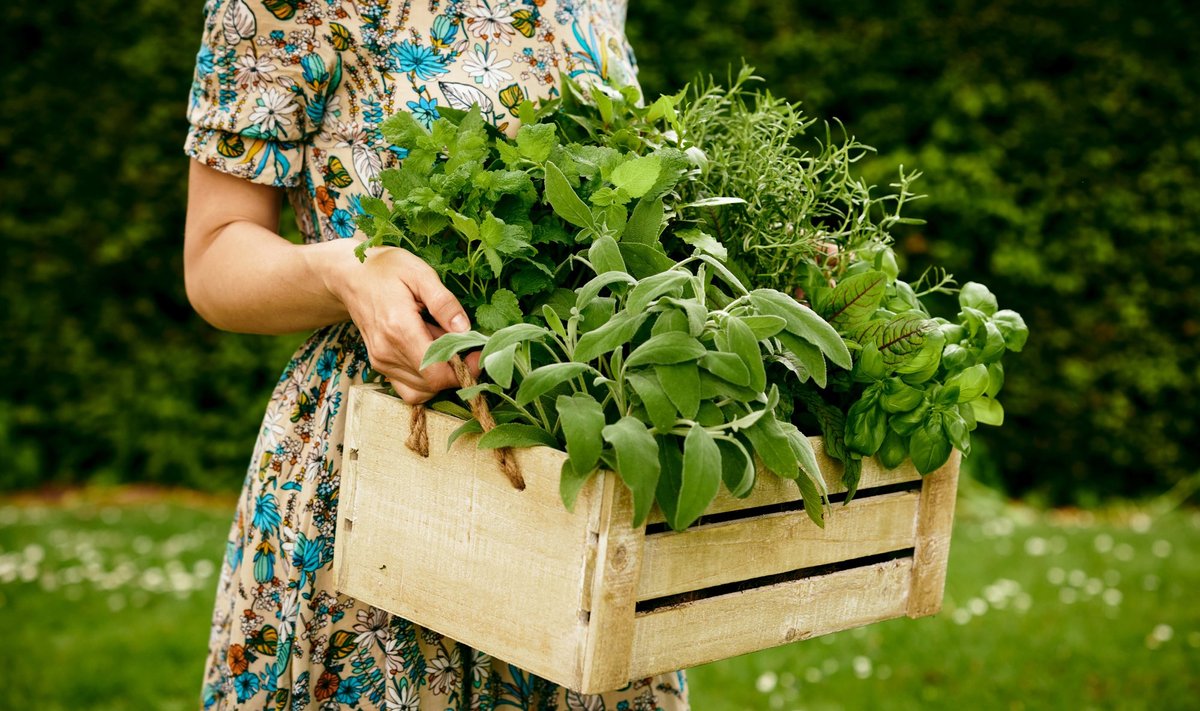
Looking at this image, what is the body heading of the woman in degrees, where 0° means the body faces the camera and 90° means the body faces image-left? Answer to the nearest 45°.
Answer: approximately 315°
